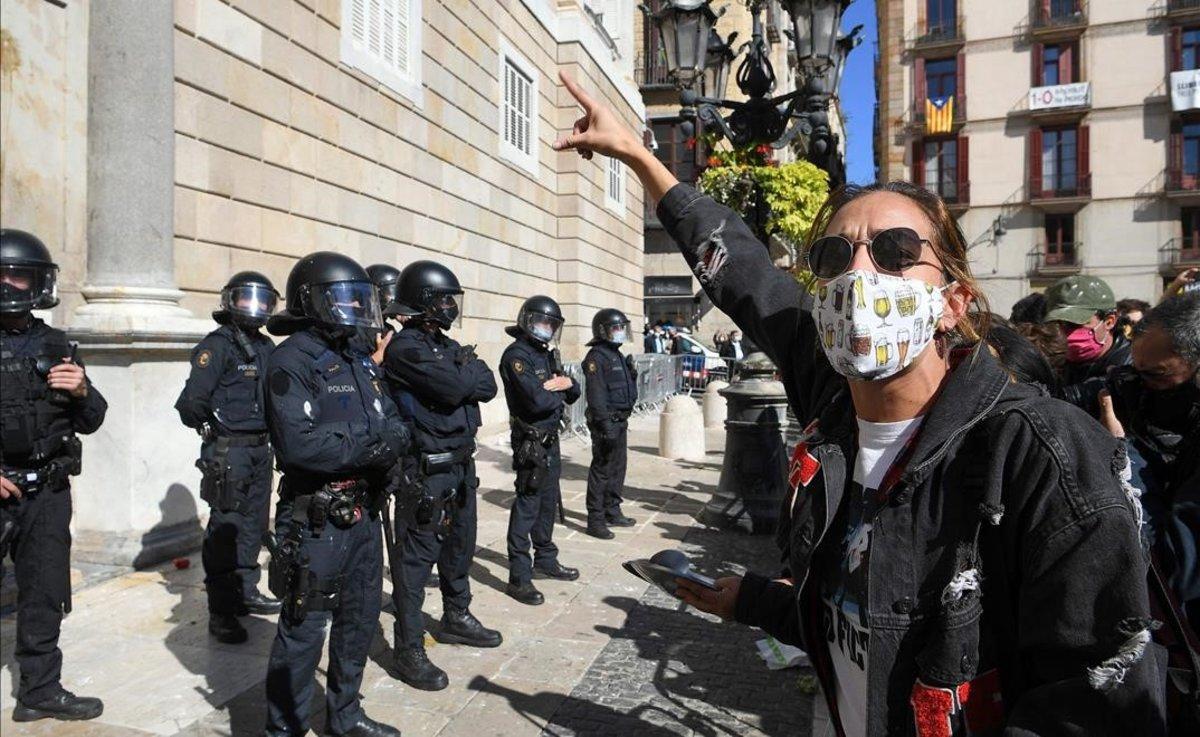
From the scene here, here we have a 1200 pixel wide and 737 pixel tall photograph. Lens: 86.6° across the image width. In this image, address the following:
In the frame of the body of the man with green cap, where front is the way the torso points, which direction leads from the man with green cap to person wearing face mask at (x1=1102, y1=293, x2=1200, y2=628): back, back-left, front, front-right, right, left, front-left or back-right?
front-left

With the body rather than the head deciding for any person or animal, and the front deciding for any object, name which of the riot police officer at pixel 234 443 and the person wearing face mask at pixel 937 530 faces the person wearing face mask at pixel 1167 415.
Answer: the riot police officer

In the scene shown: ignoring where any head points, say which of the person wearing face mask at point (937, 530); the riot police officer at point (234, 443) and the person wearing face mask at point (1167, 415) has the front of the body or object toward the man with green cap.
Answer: the riot police officer

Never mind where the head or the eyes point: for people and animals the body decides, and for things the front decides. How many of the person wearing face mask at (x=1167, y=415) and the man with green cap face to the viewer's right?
0

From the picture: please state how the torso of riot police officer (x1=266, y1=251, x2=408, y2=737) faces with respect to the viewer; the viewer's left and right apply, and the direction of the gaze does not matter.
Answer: facing the viewer and to the right of the viewer

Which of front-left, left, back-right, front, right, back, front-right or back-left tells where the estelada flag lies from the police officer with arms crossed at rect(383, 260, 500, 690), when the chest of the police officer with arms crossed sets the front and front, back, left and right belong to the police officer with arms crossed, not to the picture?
left

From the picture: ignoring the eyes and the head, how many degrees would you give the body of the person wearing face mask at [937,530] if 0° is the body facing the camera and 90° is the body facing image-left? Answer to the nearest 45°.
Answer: approximately 45°

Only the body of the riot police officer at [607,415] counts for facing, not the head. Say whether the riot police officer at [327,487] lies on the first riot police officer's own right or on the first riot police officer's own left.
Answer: on the first riot police officer's own right

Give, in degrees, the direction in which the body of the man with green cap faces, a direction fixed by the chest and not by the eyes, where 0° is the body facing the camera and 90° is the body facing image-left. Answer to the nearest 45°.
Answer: approximately 45°
